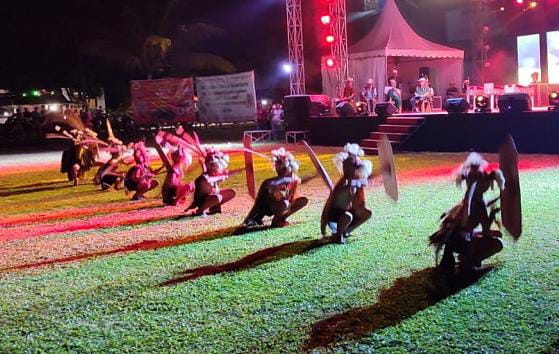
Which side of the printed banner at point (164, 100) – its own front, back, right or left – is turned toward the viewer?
front

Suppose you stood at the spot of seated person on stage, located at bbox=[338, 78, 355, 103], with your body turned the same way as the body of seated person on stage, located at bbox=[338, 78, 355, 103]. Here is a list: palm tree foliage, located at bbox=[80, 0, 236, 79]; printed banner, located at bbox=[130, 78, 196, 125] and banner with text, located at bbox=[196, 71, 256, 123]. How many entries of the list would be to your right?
3

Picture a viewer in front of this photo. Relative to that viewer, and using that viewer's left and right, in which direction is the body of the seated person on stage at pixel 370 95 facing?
facing the viewer

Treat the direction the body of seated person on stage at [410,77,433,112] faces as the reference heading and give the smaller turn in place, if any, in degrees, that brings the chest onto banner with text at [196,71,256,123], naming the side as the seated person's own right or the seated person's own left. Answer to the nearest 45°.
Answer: approximately 90° to the seated person's own right

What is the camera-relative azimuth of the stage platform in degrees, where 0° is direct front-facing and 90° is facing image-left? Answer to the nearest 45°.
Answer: approximately 45°

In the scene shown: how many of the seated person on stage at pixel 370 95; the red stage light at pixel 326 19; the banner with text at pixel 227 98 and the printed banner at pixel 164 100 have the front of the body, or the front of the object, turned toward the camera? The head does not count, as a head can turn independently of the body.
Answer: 4

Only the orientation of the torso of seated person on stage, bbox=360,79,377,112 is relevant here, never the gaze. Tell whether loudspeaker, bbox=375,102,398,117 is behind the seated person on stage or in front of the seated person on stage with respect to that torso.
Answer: in front

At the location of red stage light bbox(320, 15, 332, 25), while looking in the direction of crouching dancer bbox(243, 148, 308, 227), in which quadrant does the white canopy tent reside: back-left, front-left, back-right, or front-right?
back-left

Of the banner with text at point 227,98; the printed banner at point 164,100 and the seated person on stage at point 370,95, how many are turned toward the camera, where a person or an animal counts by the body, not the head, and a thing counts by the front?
3

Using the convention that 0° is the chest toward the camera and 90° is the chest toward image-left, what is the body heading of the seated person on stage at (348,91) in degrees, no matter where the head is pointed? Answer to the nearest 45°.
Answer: approximately 45°

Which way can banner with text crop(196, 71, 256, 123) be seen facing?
toward the camera

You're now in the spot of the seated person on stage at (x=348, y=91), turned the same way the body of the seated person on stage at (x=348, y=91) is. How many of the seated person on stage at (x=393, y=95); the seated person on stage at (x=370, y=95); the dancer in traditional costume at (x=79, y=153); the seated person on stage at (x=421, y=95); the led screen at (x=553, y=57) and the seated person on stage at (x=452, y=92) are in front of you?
1

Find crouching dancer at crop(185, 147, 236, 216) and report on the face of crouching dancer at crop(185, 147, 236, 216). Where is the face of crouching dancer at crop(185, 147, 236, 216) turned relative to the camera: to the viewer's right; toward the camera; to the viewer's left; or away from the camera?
toward the camera

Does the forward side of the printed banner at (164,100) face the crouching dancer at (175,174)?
yes

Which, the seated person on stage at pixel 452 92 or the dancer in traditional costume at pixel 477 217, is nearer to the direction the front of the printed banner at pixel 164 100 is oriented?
the dancer in traditional costume

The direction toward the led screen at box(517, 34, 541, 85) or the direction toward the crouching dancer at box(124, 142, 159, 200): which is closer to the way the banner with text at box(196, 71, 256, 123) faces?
the crouching dancer

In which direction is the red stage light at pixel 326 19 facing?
toward the camera

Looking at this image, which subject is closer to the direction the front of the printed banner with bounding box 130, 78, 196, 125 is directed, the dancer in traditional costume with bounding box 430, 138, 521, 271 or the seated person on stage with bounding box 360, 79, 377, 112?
the dancer in traditional costume
